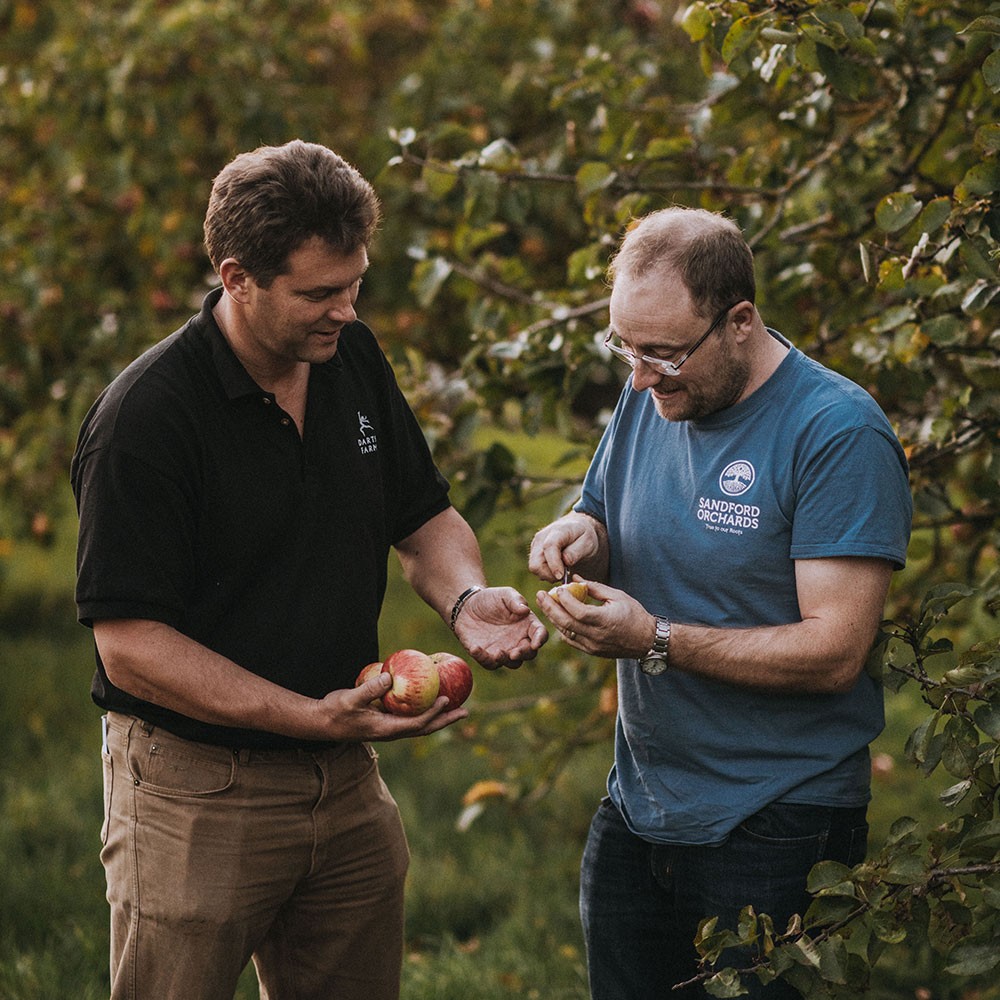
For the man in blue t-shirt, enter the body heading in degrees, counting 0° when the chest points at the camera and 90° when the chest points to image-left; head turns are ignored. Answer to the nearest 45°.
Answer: approximately 45°

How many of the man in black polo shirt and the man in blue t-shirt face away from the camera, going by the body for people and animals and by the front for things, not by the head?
0

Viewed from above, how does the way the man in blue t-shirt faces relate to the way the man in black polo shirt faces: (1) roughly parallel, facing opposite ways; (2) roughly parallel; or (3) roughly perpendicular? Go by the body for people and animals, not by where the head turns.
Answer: roughly perpendicular

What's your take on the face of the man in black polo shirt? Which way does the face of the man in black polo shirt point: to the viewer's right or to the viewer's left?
to the viewer's right

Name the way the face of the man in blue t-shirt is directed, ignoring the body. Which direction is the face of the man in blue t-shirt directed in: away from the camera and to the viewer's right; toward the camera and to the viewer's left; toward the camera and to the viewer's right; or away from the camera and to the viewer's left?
toward the camera and to the viewer's left

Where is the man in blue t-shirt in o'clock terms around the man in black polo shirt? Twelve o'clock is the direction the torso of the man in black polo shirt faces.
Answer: The man in blue t-shirt is roughly at 11 o'clock from the man in black polo shirt.

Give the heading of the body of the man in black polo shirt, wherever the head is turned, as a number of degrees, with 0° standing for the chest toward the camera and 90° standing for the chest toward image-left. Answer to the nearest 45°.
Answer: approximately 315°
